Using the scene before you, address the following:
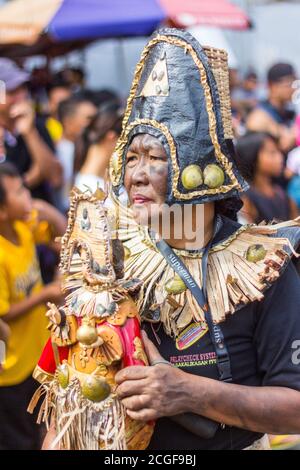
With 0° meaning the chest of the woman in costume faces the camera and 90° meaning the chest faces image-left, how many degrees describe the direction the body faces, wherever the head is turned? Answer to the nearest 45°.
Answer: approximately 45°

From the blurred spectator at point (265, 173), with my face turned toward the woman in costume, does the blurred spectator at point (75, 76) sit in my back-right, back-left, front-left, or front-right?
back-right

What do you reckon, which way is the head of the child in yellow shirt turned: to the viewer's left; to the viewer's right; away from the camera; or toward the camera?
to the viewer's right

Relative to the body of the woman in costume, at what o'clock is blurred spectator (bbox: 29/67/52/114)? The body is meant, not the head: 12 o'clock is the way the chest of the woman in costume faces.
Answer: The blurred spectator is roughly at 4 o'clock from the woman in costume.
